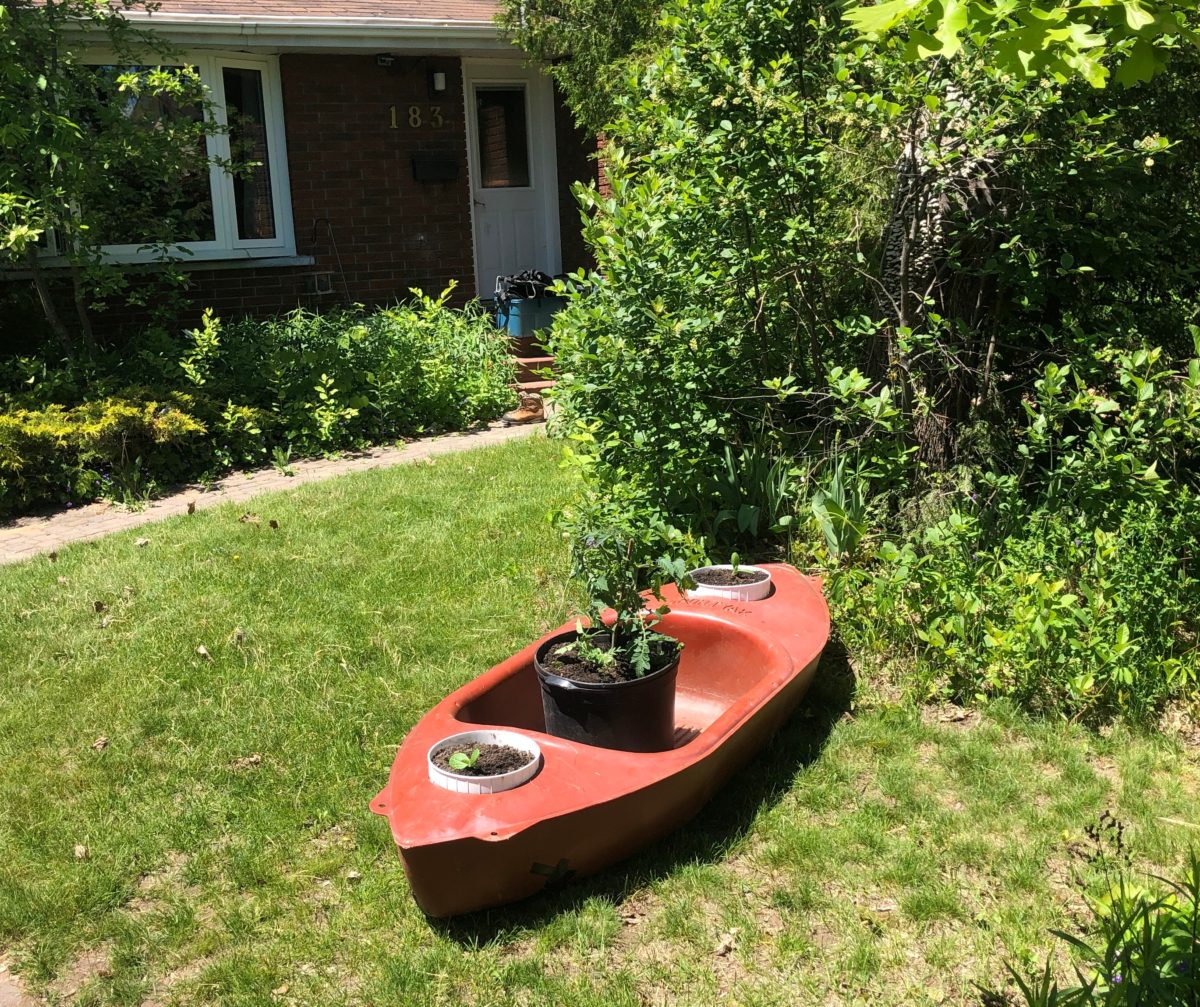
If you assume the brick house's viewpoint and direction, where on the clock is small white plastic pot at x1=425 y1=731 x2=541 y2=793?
The small white plastic pot is roughly at 12 o'clock from the brick house.

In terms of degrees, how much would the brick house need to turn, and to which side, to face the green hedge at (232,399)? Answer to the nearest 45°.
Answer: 0° — it already faces it

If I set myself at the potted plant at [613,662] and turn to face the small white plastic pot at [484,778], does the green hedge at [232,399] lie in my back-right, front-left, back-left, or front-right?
back-right

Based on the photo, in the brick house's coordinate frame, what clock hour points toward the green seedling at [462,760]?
The green seedling is roughly at 12 o'clock from the brick house.

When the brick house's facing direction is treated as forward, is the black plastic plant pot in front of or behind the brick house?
in front

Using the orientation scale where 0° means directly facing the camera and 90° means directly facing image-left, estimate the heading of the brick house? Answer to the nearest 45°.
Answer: approximately 0°

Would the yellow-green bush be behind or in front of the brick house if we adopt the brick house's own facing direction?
in front
